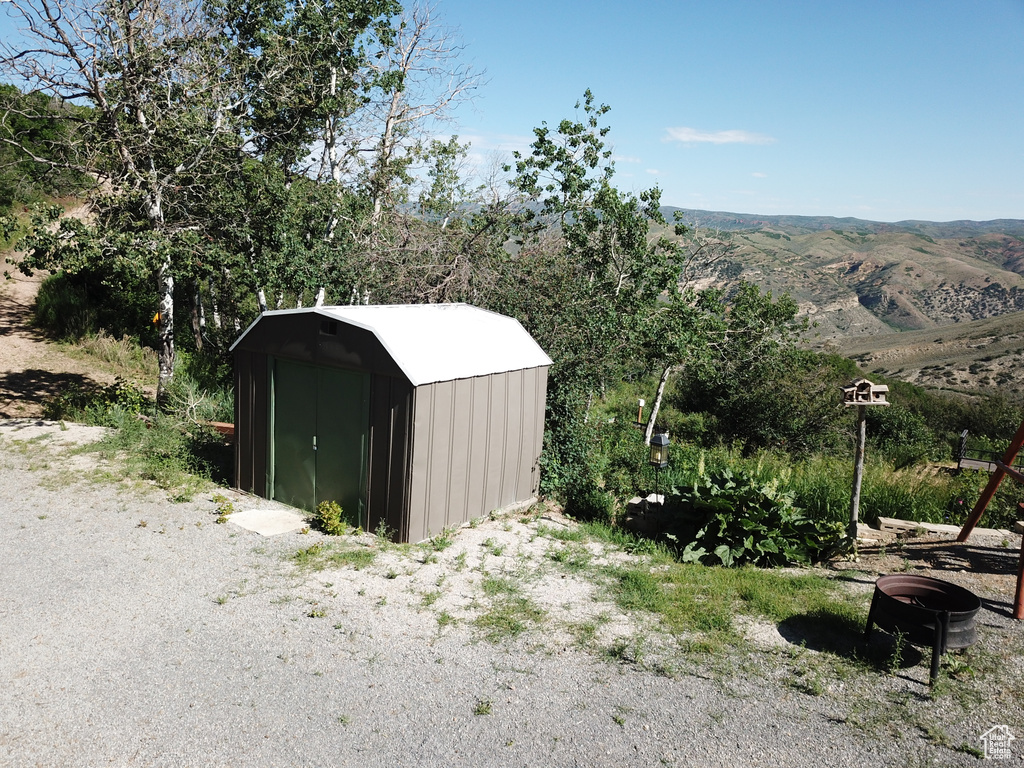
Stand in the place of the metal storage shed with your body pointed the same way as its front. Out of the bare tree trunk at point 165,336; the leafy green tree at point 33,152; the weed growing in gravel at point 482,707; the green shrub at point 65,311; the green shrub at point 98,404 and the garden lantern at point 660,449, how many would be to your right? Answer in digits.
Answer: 4

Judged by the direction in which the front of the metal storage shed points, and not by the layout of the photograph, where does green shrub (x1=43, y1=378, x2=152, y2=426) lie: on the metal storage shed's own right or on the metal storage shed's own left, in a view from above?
on the metal storage shed's own right

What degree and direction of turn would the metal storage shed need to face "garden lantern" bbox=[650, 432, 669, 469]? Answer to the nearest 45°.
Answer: approximately 135° to its left

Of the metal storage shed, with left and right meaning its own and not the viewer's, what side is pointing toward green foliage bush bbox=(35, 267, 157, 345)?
right

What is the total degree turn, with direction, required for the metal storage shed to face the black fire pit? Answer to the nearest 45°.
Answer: approximately 90° to its left

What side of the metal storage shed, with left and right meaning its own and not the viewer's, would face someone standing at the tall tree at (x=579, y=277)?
back

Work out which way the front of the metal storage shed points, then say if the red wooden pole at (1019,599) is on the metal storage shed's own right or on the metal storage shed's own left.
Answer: on the metal storage shed's own left

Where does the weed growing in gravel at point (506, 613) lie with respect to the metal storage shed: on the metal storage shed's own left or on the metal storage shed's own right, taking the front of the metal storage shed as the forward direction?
on the metal storage shed's own left

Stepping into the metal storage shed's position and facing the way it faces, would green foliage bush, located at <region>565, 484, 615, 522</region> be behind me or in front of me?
behind

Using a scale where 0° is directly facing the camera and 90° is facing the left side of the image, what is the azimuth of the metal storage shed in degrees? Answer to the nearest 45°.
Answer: approximately 45°

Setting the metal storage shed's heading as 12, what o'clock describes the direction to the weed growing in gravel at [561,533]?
The weed growing in gravel is roughly at 8 o'clock from the metal storage shed.

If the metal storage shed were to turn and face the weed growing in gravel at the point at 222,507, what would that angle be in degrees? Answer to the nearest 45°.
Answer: approximately 45° to its right

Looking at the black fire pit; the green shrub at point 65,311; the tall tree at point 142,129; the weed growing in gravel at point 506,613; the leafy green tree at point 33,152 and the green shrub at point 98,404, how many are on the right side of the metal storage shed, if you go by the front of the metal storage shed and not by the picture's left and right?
4

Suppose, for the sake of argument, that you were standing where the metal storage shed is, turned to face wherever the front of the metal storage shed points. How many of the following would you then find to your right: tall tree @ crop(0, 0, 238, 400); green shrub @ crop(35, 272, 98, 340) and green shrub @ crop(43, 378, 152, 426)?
3

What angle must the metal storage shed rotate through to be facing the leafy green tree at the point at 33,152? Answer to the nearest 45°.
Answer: approximately 90° to its right
